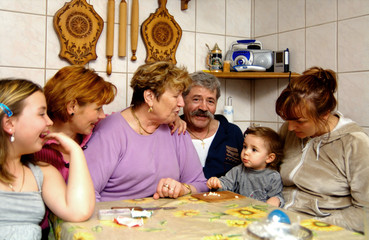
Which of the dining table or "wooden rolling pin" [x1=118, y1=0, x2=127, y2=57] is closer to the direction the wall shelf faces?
the dining table

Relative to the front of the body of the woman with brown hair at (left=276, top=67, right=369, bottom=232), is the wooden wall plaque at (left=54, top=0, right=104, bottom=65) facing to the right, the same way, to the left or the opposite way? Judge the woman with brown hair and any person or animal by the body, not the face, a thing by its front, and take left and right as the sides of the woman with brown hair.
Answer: to the left

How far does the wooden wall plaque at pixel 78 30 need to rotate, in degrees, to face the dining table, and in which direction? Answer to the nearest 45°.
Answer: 0° — it already faces it

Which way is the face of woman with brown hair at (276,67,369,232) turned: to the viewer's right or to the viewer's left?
to the viewer's left

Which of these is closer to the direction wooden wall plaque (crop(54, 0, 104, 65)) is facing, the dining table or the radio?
the dining table

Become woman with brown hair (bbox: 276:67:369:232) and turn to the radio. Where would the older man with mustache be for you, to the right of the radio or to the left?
left
